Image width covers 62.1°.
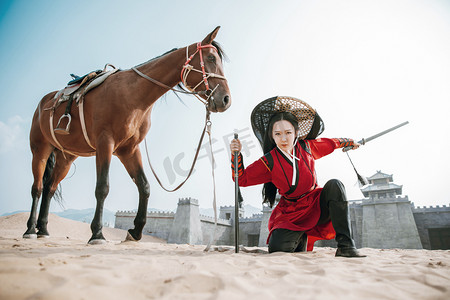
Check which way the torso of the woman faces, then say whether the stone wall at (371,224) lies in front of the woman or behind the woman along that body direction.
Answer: behind

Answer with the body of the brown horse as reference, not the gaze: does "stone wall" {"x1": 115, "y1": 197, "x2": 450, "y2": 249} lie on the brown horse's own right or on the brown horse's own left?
on the brown horse's own left

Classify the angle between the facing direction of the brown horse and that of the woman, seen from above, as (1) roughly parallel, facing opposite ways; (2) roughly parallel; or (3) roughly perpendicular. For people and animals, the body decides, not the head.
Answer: roughly perpendicular

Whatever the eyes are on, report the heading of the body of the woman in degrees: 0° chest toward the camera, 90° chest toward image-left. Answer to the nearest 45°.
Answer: approximately 0°

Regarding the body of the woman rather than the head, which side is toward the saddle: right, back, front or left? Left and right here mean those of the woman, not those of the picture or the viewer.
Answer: right

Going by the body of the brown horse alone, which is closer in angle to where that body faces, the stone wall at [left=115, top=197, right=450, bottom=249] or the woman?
the woman

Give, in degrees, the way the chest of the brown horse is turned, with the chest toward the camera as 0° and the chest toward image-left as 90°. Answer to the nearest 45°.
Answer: approximately 315°
